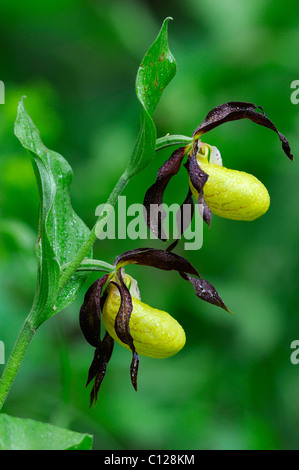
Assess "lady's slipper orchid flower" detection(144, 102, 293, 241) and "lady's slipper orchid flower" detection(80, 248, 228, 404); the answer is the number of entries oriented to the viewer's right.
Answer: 2

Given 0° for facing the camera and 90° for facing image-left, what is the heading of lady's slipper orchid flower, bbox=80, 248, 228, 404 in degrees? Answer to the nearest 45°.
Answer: approximately 270°

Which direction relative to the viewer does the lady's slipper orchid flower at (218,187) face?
to the viewer's right
